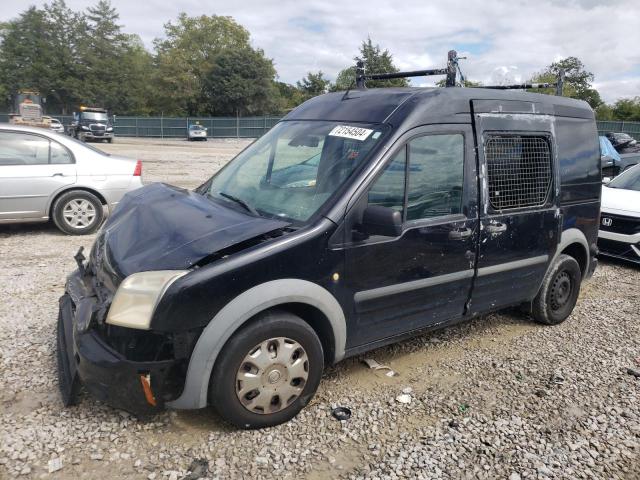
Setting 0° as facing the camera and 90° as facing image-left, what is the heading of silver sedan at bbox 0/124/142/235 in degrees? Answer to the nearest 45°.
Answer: approximately 90°

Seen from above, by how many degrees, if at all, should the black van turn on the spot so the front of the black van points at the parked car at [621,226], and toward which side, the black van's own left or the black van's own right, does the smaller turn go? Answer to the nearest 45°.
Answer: approximately 180°

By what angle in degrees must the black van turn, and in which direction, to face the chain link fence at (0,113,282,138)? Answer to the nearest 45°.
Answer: approximately 135° to its right

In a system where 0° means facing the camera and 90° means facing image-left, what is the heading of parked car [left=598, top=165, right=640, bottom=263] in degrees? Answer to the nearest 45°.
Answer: approximately 45°

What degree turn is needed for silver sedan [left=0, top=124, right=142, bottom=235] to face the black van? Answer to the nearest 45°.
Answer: approximately 90° to its left

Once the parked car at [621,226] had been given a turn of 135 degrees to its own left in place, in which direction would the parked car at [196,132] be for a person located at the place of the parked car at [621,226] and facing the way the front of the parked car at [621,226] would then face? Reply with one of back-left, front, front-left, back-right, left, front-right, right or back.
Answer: back-left

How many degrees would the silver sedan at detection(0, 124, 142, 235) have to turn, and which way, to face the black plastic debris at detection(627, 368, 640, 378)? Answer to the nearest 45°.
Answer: approximately 135° to its left
